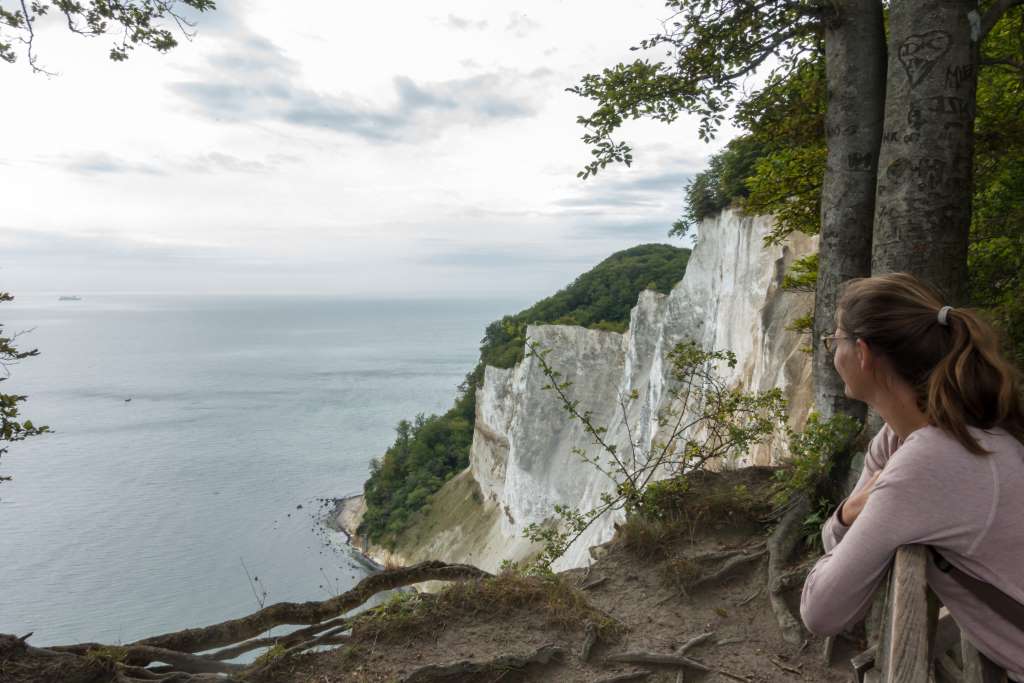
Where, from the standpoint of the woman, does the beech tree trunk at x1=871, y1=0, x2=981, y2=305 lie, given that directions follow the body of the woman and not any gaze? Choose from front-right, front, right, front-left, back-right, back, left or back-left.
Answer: front-right

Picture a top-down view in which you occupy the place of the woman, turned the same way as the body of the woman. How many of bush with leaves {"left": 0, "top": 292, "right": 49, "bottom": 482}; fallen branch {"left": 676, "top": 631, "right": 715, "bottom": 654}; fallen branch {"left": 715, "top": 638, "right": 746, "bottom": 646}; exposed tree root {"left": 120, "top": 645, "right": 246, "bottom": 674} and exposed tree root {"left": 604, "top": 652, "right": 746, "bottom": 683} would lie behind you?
0

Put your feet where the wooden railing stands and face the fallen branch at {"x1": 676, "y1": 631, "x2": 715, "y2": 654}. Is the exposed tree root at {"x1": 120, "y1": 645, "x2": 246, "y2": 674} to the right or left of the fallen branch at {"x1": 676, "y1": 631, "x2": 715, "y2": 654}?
left

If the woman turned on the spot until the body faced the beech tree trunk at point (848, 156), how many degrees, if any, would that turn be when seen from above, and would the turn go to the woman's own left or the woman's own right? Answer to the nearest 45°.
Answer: approximately 45° to the woman's own right

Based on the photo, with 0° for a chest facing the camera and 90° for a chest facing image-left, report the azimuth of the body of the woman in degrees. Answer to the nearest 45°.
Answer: approximately 135°

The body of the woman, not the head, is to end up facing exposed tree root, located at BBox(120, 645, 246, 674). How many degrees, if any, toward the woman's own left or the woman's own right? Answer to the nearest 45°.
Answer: approximately 45° to the woman's own left

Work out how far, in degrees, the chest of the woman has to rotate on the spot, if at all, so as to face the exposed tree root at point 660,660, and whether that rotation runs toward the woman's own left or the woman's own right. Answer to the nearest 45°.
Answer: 0° — they already face it

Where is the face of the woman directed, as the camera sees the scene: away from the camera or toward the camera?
away from the camera

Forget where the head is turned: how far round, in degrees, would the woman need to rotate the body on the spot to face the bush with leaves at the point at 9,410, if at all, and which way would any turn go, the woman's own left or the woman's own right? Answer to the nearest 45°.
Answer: approximately 45° to the woman's own left

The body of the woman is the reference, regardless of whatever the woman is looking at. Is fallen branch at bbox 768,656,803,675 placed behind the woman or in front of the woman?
in front

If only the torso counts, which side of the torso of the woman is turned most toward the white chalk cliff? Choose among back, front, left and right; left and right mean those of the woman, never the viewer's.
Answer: front

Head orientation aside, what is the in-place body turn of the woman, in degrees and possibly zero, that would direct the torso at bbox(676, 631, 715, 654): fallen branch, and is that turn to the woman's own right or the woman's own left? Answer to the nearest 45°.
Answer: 0° — they already face it
